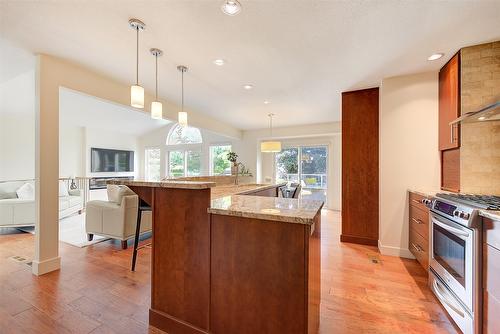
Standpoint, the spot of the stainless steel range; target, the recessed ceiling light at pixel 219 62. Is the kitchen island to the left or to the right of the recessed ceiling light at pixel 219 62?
left

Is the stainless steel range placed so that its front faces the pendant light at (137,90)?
yes

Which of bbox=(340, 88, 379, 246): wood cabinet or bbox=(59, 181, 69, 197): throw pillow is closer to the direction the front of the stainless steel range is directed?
the throw pillow

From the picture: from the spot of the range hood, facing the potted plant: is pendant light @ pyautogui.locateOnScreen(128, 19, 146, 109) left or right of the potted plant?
left
